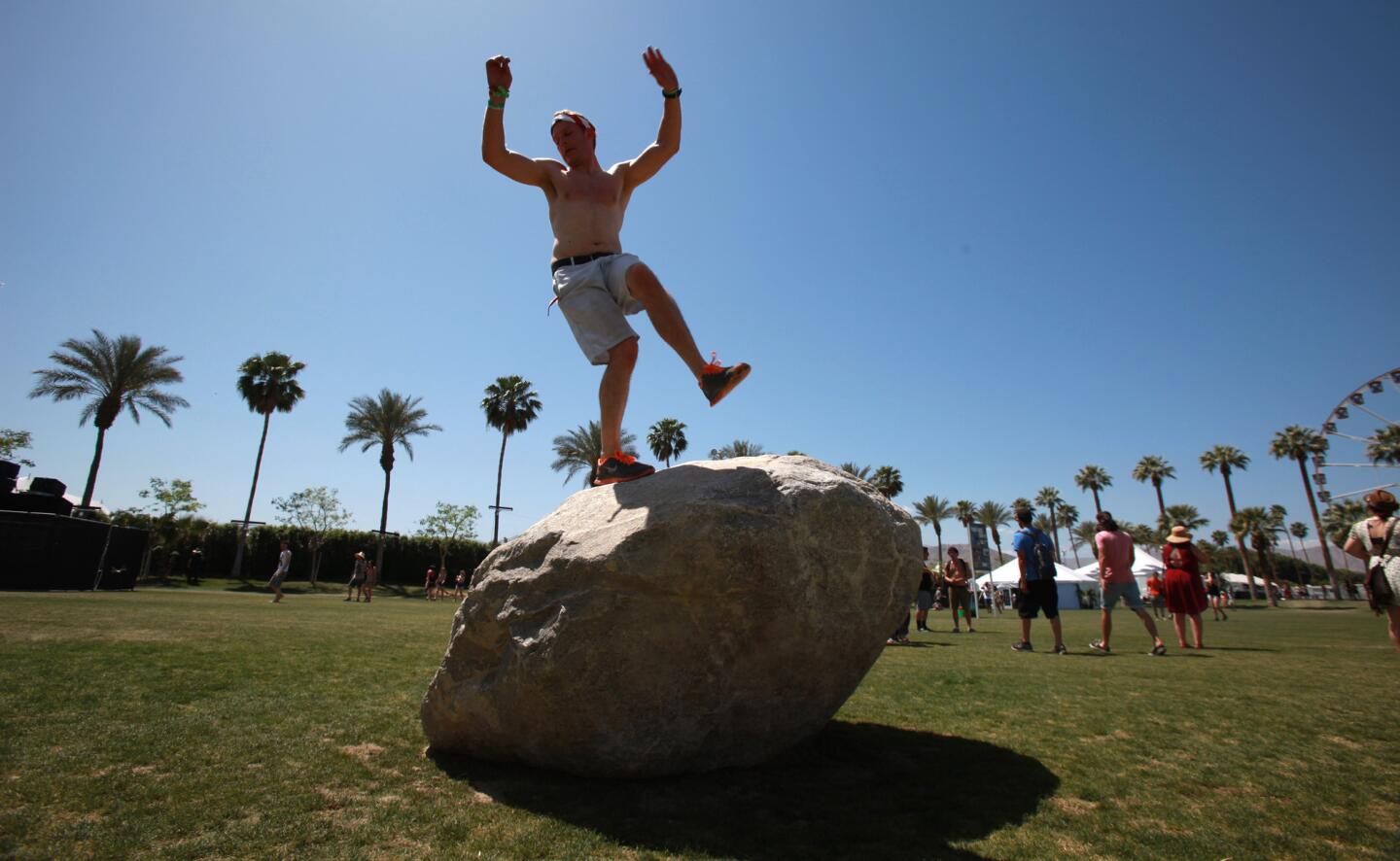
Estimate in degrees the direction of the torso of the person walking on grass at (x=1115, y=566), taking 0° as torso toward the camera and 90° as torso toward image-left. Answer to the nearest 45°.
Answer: approximately 135°

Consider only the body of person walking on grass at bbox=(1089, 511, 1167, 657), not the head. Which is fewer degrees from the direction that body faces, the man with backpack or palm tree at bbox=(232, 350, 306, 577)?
the palm tree

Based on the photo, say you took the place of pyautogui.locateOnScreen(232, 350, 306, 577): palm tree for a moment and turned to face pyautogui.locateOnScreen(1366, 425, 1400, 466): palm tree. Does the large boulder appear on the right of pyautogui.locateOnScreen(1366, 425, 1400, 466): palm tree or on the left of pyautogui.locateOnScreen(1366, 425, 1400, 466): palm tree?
right

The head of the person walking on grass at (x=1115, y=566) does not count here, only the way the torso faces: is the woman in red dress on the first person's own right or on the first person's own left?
on the first person's own right

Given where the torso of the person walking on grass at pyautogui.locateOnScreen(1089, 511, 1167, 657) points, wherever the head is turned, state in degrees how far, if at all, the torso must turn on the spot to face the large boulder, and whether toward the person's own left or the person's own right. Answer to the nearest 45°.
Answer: approximately 135° to the person's own left

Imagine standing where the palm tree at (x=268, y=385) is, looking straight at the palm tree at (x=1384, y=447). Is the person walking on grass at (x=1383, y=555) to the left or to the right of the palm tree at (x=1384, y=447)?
right

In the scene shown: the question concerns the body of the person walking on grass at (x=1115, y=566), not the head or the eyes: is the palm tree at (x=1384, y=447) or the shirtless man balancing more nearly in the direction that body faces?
the palm tree

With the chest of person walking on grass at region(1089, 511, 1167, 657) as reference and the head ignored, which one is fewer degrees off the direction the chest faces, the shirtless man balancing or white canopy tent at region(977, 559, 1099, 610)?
the white canopy tent

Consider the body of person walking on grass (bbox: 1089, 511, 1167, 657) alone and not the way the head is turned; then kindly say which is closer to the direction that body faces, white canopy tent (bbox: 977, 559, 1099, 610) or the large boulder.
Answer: the white canopy tent

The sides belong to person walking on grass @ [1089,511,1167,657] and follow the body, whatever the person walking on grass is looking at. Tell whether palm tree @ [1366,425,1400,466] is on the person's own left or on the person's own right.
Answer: on the person's own right
